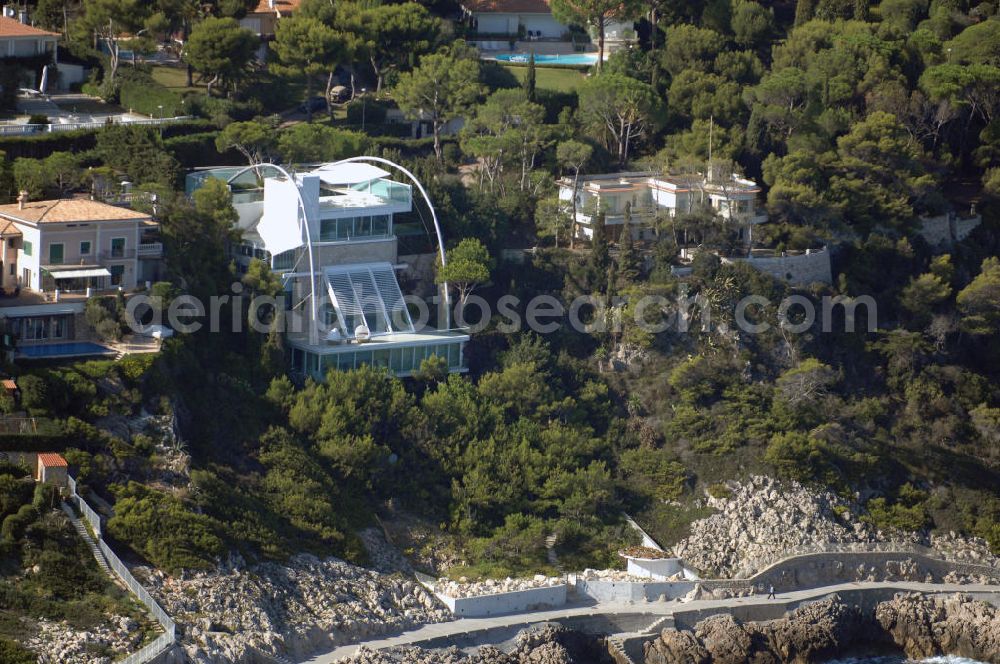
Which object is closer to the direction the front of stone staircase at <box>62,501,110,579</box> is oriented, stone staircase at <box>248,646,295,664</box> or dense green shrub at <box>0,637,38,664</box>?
the stone staircase

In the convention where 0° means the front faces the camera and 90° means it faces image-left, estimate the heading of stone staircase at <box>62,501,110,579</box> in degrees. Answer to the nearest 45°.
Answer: approximately 315°
